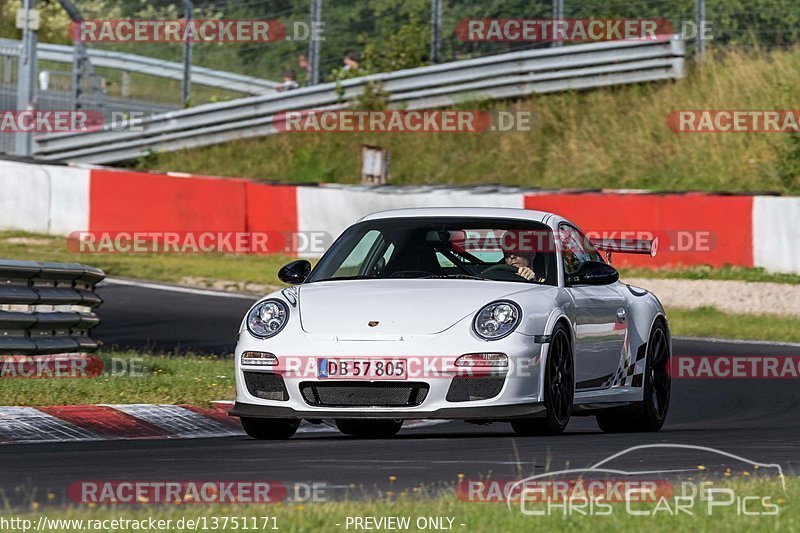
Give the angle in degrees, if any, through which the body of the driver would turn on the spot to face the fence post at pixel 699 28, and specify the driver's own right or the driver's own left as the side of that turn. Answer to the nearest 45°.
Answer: approximately 135° to the driver's own right

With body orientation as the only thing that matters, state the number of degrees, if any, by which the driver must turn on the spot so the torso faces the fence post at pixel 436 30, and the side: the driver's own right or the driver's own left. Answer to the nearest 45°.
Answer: approximately 135° to the driver's own right

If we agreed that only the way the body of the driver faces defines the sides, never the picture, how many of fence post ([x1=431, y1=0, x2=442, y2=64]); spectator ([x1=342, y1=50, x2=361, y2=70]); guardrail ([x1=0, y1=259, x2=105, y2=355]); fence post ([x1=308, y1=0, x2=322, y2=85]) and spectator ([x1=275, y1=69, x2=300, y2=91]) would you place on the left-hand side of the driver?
0

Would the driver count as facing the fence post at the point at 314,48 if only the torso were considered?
no

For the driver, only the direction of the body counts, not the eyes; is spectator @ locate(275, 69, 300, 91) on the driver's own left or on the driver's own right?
on the driver's own right

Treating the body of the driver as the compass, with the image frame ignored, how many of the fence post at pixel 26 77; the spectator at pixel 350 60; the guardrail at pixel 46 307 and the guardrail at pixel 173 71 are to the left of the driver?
0

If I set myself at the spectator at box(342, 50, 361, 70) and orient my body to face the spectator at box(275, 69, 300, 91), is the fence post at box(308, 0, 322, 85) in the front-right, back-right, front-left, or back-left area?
front-left

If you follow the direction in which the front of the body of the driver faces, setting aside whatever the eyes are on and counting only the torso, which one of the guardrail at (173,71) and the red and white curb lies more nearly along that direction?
the red and white curb

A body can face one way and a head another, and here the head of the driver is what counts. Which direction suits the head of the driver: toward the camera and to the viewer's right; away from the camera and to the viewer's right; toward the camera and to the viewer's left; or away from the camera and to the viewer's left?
toward the camera and to the viewer's left

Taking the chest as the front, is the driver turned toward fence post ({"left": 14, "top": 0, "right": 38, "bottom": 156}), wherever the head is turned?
no

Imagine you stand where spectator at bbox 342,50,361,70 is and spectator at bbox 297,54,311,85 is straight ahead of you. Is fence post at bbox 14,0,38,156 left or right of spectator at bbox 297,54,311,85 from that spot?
left

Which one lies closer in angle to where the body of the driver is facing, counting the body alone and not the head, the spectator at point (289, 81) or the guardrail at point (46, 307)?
the guardrail

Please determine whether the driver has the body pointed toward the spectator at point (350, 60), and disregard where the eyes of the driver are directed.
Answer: no
